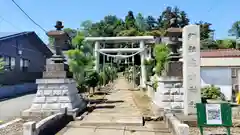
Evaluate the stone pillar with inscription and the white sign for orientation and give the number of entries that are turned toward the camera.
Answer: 2

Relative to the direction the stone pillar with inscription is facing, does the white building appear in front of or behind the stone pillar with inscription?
behind

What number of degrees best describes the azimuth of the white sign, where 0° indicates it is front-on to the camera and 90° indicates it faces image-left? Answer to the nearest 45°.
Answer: approximately 0°

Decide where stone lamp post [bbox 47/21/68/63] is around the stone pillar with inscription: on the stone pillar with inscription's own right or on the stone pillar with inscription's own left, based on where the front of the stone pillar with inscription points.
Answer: on the stone pillar with inscription's own right

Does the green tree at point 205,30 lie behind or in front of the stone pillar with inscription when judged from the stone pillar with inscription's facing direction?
behind

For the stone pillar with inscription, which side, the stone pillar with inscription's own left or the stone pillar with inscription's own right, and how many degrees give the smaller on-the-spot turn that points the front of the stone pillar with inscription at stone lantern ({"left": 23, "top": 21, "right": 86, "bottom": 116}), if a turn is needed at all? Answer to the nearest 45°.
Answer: approximately 90° to the stone pillar with inscription's own right

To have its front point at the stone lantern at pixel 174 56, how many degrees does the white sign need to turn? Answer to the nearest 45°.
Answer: approximately 180°

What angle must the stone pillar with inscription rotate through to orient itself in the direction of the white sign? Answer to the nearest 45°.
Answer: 0° — it already faces it

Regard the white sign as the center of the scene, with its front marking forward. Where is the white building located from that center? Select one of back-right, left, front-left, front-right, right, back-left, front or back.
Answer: back
